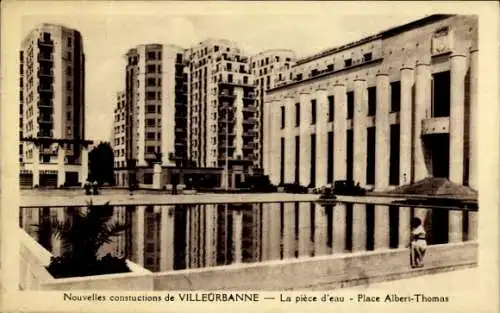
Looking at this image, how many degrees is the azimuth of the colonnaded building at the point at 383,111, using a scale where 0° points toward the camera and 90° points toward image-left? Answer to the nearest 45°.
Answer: approximately 45°

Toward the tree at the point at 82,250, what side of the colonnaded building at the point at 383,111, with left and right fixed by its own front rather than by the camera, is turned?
front
